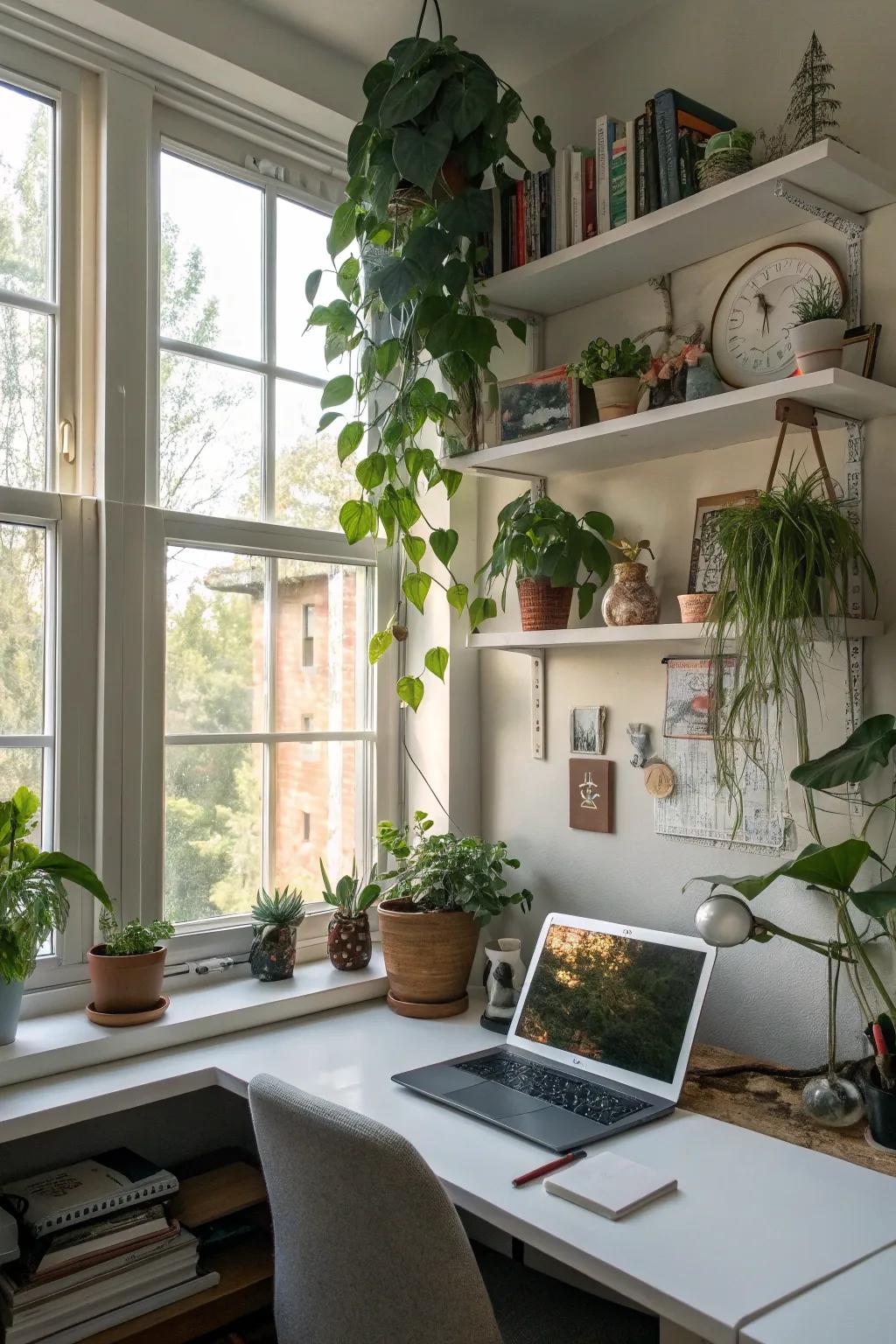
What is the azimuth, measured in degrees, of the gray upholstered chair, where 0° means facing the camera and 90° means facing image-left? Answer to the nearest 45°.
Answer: approximately 225°

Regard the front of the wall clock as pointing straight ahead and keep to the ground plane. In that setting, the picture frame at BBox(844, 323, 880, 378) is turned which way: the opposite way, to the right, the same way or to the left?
the same way

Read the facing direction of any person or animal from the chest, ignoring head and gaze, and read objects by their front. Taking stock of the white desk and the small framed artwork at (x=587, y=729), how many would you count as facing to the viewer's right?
0

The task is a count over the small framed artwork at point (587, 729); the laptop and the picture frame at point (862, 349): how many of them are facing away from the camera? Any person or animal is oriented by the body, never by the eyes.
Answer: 0

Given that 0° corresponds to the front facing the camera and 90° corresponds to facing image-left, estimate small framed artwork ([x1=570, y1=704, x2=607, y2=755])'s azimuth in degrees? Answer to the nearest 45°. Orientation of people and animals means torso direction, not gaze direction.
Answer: approximately 45°

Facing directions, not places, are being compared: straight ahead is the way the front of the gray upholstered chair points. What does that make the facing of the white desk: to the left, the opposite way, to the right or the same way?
the opposite way

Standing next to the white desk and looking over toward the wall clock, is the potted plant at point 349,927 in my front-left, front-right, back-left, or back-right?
front-left

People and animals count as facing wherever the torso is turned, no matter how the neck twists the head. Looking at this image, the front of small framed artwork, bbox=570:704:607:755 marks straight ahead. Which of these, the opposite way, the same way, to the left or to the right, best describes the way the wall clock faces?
the same way

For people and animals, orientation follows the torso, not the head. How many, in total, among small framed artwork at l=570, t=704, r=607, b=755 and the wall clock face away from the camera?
0

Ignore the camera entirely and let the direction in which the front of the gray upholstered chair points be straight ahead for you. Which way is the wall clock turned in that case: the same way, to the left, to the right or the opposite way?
the opposite way

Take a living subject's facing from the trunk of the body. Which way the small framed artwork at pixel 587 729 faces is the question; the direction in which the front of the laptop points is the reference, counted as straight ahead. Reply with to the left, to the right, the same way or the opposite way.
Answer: the same way

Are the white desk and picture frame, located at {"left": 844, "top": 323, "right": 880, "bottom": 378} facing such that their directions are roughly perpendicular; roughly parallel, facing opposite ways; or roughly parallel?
roughly parallel

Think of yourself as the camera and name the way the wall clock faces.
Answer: facing the viewer and to the left of the viewer
